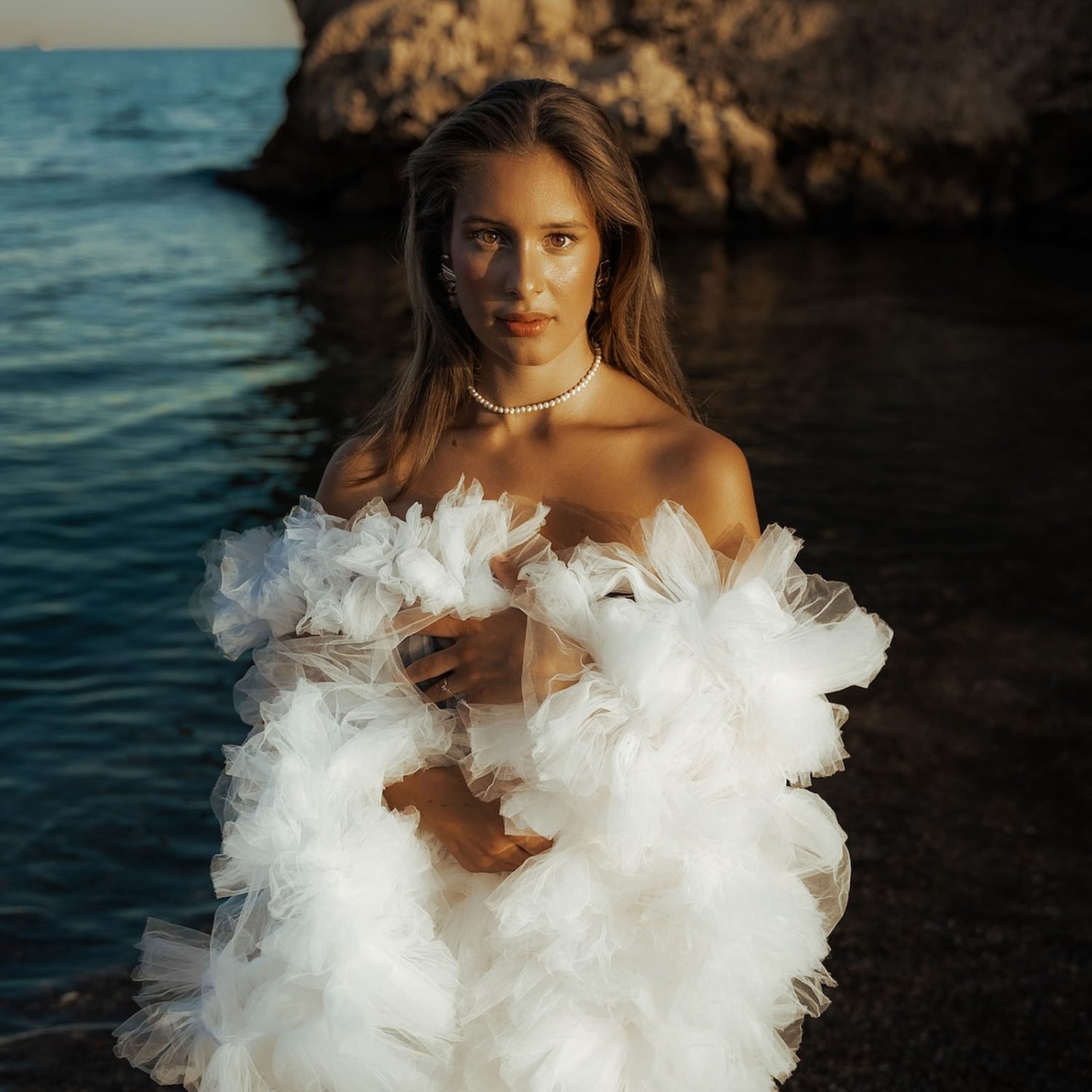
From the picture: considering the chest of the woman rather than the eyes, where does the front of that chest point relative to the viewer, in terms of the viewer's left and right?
facing the viewer

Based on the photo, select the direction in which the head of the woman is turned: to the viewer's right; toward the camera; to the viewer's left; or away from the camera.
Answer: toward the camera
